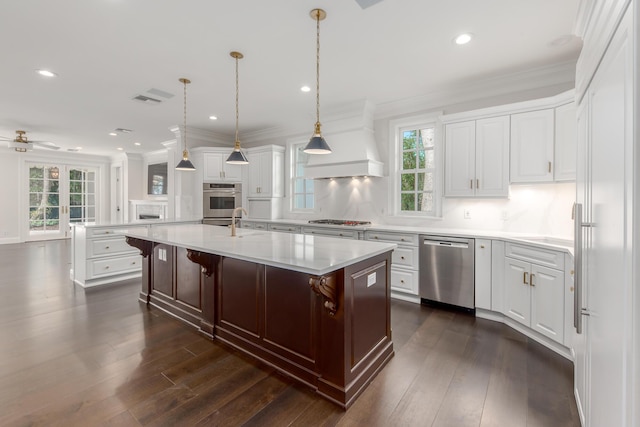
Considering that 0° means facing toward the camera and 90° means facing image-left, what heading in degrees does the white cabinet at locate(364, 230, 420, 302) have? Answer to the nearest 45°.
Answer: approximately 45°

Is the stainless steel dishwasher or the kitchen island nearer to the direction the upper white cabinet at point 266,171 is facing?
the kitchen island

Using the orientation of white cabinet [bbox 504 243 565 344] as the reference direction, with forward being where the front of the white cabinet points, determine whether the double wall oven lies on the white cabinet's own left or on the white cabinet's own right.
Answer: on the white cabinet's own right

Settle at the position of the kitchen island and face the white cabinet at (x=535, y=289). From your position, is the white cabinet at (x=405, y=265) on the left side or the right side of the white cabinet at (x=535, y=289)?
left

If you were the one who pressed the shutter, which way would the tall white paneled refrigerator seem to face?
facing to the left of the viewer
